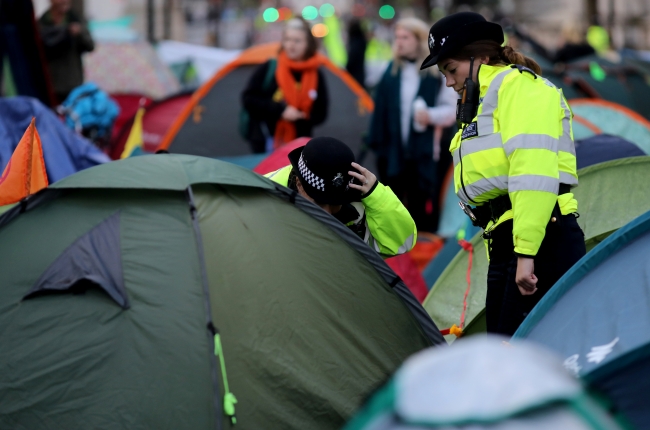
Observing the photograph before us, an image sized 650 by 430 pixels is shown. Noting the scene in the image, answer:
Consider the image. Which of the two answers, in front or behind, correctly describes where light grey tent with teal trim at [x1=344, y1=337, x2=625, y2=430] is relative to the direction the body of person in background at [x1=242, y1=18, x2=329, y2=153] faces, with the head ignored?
in front

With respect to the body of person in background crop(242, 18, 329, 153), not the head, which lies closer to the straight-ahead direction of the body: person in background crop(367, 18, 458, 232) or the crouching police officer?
the crouching police officer

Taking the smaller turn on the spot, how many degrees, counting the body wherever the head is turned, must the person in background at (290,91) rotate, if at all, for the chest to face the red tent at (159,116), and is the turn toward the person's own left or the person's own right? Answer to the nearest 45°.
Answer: approximately 135° to the person's own right

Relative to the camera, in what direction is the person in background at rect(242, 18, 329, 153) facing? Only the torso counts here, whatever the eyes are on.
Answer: toward the camera

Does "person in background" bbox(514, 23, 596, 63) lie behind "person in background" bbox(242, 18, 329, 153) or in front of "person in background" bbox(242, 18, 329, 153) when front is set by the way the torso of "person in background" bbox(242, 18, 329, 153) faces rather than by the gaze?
behind
